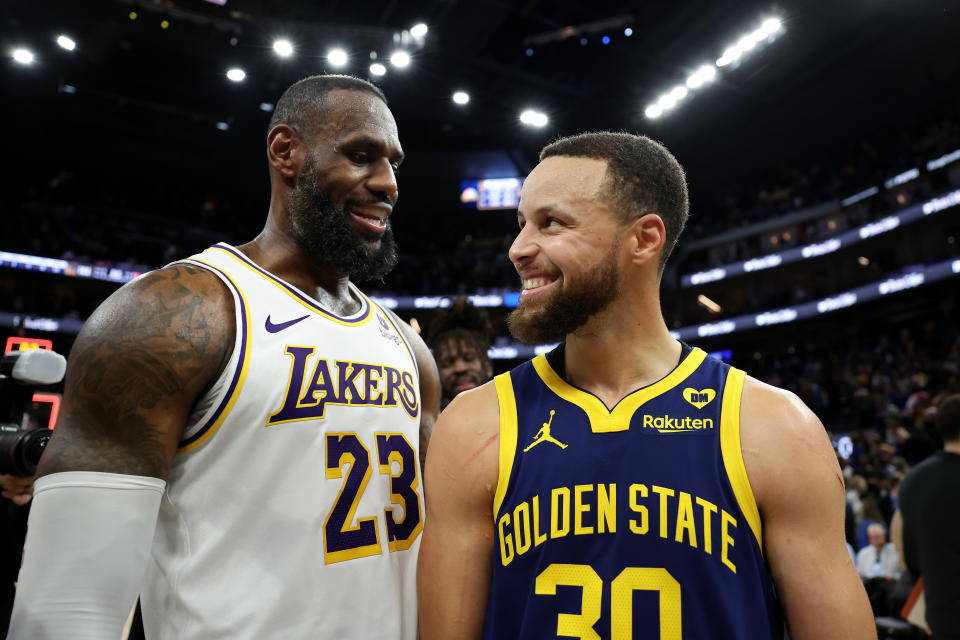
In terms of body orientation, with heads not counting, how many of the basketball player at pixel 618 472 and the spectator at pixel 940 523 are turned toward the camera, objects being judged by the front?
1

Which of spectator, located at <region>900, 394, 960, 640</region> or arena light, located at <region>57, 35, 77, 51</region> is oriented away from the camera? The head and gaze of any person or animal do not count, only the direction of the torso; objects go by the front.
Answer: the spectator

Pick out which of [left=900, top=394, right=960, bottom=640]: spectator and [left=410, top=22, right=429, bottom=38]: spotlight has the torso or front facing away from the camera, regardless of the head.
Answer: the spectator

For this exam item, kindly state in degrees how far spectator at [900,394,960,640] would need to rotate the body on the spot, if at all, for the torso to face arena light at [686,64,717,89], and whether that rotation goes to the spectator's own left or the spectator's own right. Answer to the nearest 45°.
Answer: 0° — they already face it
